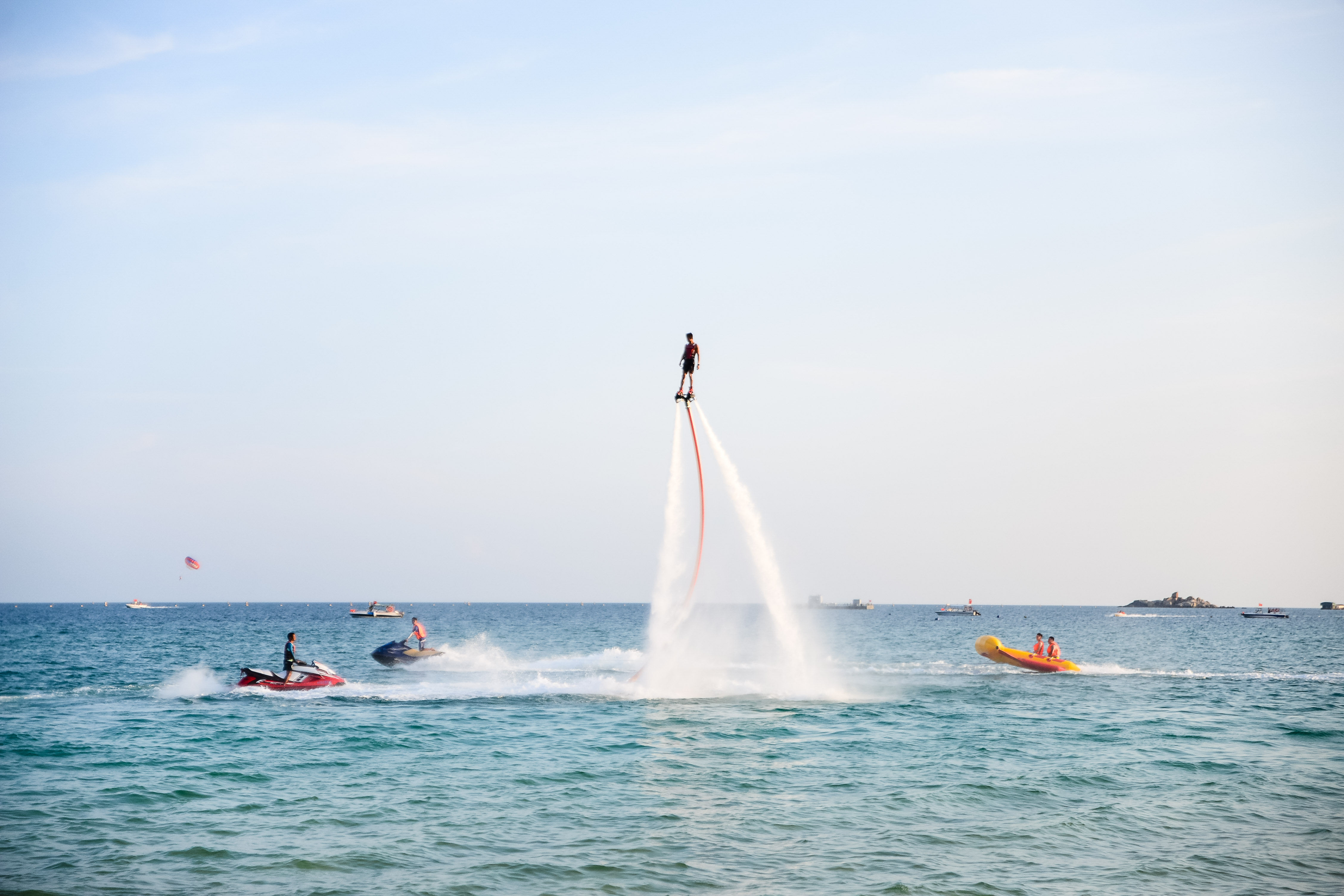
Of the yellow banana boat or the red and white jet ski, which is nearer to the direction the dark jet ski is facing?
the red and white jet ski

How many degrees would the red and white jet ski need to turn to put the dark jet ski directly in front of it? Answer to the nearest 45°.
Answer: approximately 90° to its left

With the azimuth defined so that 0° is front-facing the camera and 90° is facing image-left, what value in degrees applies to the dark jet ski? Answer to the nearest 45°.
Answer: approximately 90°

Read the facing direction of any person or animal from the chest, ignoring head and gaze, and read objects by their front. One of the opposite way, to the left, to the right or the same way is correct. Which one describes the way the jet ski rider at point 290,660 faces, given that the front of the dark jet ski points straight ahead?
the opposite way

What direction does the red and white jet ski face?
to the viewer's right

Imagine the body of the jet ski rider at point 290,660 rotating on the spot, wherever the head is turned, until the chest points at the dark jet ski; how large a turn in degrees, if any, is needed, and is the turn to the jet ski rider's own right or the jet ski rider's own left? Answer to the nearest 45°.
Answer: approximately 90° to the jet ski rider's own left

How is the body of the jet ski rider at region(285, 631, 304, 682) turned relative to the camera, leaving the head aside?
to the viewer's right

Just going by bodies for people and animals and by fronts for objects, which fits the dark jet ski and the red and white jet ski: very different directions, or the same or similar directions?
very different directions

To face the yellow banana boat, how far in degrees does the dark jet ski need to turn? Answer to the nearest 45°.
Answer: approximately 180°

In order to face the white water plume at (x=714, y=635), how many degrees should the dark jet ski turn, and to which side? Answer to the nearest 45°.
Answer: approximately 135° to its left

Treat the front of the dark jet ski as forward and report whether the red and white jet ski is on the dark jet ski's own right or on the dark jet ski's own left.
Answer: on the dark jet ski's own left
